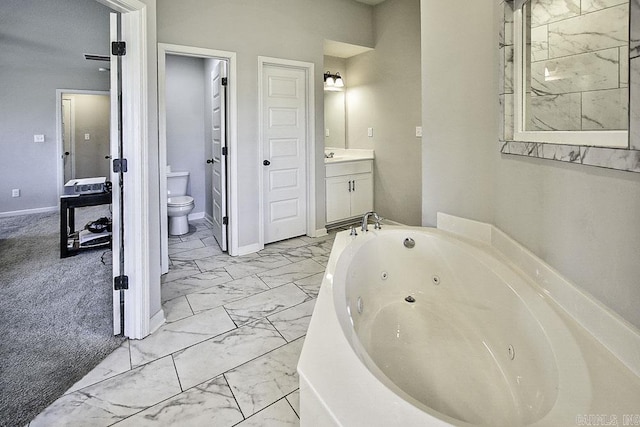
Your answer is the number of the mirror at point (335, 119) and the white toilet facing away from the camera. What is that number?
0

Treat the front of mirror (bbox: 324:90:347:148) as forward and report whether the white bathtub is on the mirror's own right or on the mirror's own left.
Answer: on the mirror's own left

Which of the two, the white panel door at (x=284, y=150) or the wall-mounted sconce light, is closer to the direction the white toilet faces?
the white panel door

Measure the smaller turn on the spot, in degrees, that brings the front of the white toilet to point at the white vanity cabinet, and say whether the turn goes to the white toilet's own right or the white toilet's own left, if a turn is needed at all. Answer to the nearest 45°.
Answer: approximately 45° to the white toilet's own left

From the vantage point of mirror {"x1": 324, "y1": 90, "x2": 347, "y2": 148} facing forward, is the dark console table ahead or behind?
ahead

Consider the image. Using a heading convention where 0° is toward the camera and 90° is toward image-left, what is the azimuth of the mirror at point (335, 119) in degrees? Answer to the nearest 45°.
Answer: approximately 45°
